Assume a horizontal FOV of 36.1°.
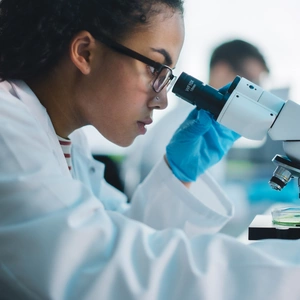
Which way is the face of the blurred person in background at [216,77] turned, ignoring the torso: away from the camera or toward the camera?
toward the camera

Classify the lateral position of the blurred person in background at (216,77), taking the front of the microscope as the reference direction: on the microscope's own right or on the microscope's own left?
on the microscope's own right

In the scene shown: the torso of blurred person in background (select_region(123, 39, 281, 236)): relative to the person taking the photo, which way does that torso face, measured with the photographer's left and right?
facing the viewer and to the right of the viewer

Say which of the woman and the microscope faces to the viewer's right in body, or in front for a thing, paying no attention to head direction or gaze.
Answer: the woman

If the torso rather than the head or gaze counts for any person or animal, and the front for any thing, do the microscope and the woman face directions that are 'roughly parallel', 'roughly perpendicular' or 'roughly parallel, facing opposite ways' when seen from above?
roughly parallel, facing opposite ways

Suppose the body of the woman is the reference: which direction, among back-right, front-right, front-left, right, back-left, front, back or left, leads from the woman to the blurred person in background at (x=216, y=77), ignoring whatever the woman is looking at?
left

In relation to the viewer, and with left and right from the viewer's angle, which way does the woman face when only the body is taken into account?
facing to the right of the viewer

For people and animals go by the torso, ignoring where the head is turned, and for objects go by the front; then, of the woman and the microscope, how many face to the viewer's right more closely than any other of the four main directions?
1

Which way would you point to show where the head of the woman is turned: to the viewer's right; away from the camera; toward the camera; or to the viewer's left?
to the viewer's right

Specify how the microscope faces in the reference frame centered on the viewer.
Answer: facing to the left of the viewer
